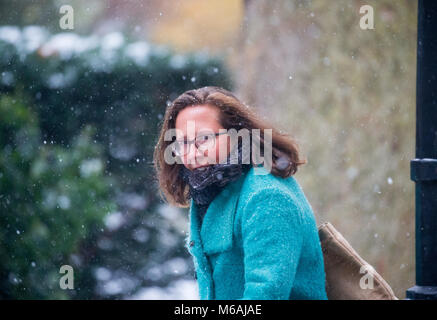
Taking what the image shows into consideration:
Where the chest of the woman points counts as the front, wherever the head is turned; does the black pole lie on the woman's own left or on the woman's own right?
on the woman's own left

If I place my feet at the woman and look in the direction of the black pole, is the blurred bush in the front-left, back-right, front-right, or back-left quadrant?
back-left

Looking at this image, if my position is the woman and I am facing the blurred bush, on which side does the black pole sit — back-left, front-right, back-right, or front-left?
back-right
